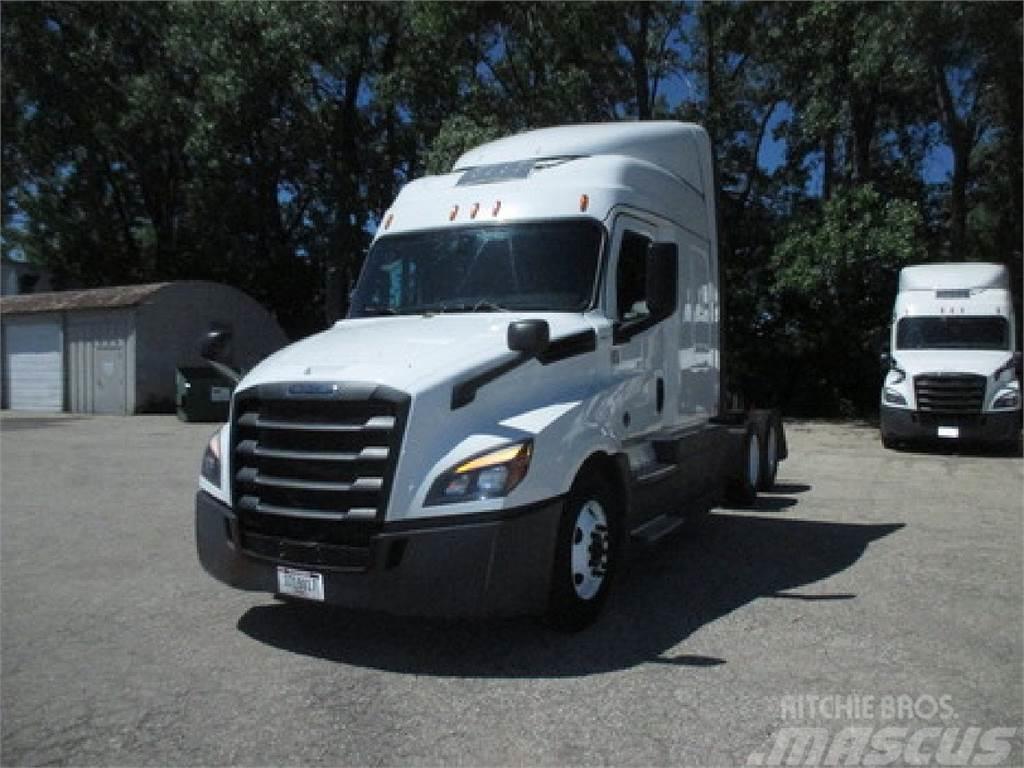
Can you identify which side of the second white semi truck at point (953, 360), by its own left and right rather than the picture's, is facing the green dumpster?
right

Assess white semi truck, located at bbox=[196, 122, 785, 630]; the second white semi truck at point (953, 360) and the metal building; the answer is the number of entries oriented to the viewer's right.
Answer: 0

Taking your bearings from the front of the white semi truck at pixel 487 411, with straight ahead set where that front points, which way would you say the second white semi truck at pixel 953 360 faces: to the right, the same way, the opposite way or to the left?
the same way

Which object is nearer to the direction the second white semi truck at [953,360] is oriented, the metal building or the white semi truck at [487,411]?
the white semi truck

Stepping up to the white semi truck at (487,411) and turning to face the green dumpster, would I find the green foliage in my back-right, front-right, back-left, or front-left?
front-right

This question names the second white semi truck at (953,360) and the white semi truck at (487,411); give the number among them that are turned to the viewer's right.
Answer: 0

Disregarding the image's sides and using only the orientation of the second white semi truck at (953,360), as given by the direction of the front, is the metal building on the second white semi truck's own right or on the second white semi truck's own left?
on the second white semi truck's own right

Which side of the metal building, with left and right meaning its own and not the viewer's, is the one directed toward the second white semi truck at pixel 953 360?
left

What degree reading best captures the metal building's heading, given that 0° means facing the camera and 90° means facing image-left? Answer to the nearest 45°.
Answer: approximately 45°

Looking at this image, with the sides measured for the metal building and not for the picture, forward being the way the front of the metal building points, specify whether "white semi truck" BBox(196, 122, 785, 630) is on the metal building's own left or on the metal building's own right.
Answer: on the metal building's own left

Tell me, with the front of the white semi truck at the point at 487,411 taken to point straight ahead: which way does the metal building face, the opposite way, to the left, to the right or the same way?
the same way

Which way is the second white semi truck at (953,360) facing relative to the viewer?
toward the camera

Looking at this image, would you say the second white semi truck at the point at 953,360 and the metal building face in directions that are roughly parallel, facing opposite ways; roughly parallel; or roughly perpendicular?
roughly parallel

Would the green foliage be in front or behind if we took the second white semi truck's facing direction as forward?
behind

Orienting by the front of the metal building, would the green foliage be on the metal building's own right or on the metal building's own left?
on the metal building's own left

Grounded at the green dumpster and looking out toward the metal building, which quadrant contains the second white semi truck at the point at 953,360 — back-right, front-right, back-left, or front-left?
back-right
